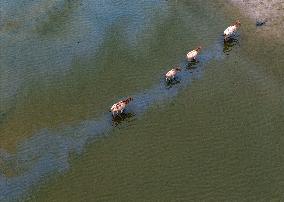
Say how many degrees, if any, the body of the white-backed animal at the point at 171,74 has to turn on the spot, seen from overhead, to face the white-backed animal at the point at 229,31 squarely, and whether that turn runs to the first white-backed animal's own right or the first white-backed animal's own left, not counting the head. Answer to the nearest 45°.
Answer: approximately 45° to the first white-backed animal's own right

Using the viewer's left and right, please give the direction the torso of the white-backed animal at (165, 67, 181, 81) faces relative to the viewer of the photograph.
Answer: facing away from the viewer and to the right of the viewer

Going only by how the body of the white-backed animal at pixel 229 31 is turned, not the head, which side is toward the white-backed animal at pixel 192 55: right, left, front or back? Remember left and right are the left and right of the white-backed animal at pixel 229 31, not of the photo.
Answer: back

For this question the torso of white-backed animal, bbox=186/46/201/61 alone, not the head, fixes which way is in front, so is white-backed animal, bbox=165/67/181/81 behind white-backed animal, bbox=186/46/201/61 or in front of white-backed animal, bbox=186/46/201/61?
behind

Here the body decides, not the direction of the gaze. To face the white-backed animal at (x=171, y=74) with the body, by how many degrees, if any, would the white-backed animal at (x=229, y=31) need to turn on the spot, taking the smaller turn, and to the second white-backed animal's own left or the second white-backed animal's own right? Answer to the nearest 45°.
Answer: approximately 180°

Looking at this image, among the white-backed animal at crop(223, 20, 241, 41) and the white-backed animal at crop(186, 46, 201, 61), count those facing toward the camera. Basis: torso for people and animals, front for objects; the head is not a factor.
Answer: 0

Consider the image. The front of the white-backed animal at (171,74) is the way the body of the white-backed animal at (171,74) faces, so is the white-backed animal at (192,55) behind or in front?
in front

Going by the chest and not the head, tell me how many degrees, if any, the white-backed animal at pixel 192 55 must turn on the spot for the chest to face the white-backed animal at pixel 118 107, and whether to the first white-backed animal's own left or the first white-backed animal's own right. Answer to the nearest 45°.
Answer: approximately 180°

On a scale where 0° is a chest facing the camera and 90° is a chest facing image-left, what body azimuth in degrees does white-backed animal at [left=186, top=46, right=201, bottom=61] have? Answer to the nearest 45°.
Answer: approximately 225°

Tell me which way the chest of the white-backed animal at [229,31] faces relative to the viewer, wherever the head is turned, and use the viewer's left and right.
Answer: facing away from the viewer and to the right of the viewer
